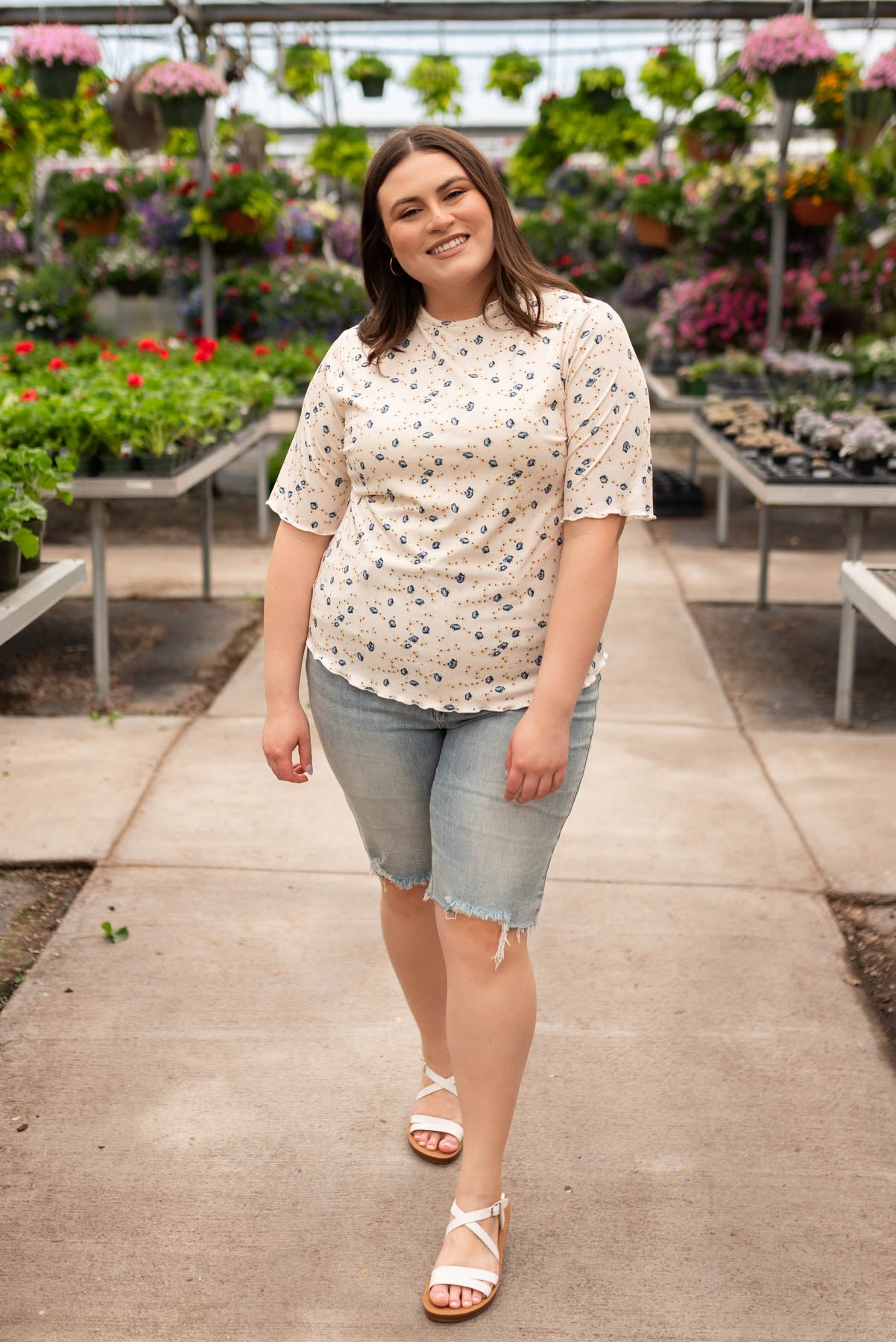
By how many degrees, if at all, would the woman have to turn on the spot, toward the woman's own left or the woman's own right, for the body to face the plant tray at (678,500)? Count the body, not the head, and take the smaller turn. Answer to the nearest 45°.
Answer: approximately 180°

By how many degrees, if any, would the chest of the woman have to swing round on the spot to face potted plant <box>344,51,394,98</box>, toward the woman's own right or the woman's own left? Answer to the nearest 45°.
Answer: approximately 180°

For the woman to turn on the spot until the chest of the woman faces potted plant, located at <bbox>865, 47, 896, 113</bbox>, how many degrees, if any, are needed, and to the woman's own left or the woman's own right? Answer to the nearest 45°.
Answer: approximately 180°

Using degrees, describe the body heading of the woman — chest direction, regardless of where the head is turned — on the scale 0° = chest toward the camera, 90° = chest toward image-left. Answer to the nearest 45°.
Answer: approximately 0°

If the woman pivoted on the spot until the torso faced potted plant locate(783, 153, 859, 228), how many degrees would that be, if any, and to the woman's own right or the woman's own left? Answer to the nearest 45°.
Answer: approximately 180°

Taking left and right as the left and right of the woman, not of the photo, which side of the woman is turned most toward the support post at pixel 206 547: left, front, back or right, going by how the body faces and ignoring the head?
back

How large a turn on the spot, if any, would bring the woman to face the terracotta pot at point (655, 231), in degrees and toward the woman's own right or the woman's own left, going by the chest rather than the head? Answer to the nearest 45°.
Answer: approximately 180°

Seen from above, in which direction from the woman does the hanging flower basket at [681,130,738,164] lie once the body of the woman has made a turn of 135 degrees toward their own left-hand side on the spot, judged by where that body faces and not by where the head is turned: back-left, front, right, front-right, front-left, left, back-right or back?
front-left

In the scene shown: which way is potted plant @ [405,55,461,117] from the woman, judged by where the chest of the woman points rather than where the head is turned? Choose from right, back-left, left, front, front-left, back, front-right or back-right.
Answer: back

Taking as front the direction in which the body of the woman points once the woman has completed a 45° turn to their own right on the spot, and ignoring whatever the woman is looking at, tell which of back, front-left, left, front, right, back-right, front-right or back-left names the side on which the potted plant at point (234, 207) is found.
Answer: back-right

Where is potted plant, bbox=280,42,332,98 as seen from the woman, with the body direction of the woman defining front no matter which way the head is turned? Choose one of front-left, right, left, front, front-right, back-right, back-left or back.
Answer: back

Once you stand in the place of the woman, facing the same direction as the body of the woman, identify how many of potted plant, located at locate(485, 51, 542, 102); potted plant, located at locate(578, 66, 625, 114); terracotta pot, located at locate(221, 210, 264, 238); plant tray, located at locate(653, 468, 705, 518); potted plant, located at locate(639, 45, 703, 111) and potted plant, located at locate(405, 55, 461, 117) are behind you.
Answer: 6
